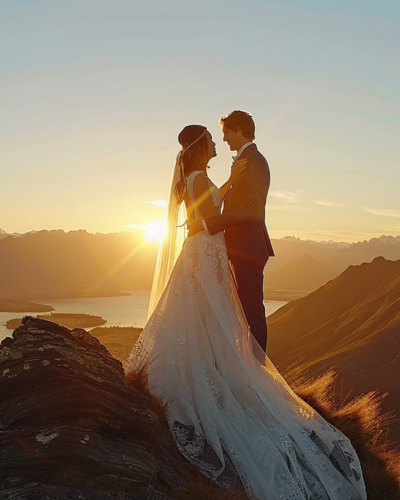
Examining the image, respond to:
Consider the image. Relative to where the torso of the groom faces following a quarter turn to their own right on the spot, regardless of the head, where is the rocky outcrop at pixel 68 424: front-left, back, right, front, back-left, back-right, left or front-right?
back-left

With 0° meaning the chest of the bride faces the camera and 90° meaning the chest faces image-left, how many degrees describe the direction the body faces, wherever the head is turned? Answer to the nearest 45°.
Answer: approximately 270°

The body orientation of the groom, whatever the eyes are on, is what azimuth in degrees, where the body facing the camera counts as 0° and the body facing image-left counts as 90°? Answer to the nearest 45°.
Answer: approximately 90°

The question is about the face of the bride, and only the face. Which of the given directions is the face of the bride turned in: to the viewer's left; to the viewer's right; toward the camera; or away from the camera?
to the viewer's right

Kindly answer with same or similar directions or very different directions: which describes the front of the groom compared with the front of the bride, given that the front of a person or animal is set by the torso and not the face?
very different directions

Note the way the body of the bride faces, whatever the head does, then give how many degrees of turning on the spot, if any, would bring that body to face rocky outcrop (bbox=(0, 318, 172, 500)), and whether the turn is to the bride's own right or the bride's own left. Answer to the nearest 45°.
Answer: approximately 135° to the bride's own right

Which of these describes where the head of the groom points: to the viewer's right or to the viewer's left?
to the viewer's left
